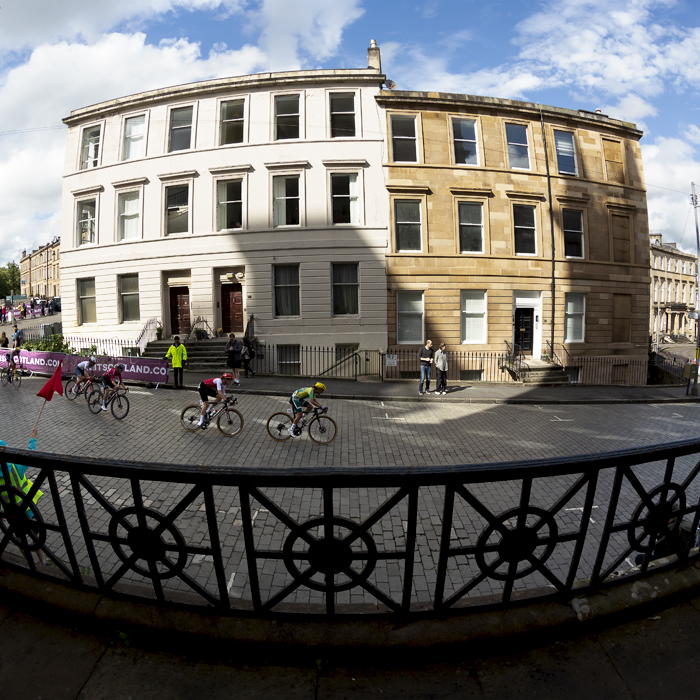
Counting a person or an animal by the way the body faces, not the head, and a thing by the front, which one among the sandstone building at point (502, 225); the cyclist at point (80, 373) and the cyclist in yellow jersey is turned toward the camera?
the sandstone building

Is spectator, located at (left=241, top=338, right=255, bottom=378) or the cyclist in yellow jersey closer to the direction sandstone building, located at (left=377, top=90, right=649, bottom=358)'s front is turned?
the cyclist in yellow jersey

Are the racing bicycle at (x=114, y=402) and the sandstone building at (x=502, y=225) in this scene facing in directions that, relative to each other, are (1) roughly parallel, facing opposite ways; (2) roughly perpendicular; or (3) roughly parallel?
roughly perpendicular

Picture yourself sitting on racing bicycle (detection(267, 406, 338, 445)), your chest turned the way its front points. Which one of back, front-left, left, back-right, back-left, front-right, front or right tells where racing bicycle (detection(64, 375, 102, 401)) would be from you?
back-left

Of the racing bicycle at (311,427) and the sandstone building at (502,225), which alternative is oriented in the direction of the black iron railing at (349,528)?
the sandstone building

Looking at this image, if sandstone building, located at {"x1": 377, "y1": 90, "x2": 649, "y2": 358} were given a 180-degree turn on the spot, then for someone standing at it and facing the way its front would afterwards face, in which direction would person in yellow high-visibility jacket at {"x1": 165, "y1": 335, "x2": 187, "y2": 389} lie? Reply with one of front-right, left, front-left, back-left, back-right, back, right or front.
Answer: back-left

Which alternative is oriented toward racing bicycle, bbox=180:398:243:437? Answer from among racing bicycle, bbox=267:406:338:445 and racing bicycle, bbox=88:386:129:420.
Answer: racing bicycle, bbox=88:386:129:420

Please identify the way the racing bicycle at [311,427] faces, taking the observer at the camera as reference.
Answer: facing to the right of the viewer

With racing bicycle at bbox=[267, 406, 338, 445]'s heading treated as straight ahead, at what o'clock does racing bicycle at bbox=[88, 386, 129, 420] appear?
racing bicycle at bbox=[88, 386, 129, 420] is roughly at 7 o'clock from racing bicycle at bbox=[267, 406, 338, 445].

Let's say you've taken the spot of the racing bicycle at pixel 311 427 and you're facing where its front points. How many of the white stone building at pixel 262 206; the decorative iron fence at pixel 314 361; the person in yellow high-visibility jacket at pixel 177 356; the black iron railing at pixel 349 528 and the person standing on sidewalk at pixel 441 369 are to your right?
1

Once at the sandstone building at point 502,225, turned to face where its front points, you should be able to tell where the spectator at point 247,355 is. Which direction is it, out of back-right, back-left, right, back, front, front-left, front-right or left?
front-right

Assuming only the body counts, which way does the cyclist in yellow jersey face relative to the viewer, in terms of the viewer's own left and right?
facing to the right of the viewer

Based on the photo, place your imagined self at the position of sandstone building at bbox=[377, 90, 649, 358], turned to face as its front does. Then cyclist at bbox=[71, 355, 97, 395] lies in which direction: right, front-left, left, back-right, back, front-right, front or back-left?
front-right

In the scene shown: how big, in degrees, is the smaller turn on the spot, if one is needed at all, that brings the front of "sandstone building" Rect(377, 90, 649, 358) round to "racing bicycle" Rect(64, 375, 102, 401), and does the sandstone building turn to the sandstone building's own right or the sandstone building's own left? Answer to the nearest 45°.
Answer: approximately 45° to the sandstone building's own right

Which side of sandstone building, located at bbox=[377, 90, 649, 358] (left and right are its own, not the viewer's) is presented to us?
front

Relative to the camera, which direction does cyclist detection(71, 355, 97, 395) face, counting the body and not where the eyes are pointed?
to the viewer's right
